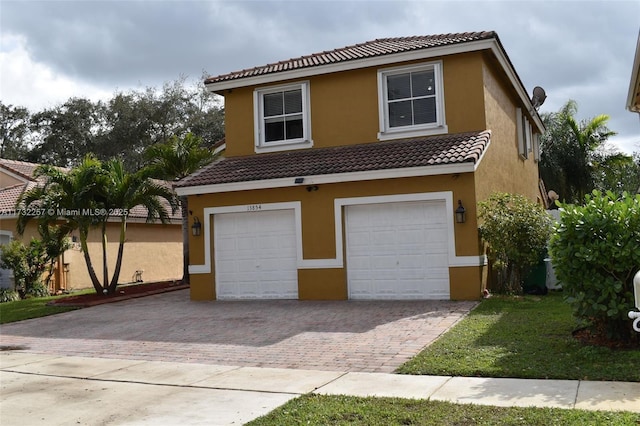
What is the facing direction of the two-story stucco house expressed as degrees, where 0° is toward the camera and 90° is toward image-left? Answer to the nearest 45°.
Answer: approximately 45°

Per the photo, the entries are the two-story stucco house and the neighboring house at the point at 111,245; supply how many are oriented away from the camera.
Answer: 0

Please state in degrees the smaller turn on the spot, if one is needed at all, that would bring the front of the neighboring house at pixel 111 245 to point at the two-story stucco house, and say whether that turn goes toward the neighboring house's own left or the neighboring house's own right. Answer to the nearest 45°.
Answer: approximately 90° to the neighboring house's own left

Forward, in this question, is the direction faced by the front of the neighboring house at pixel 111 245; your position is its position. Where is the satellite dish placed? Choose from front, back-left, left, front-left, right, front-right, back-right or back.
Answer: left

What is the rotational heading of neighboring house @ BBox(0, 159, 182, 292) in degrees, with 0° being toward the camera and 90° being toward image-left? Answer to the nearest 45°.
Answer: approximately 45°

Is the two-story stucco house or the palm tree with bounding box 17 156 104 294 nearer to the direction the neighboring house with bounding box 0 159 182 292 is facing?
the palm tree

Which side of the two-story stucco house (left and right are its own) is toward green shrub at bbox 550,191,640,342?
left
